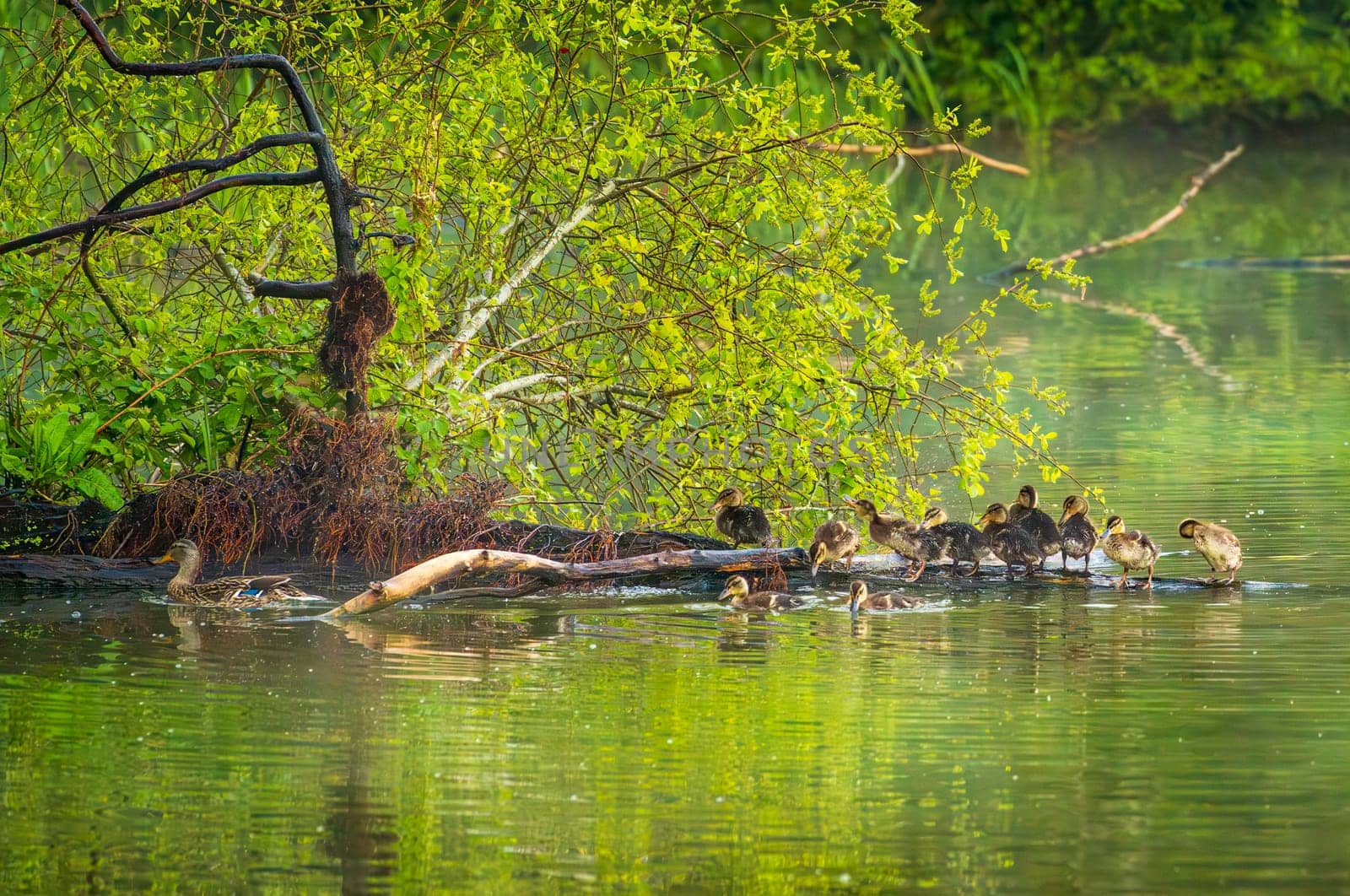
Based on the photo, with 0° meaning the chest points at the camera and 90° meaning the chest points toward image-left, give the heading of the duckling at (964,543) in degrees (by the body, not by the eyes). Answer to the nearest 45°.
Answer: approximately 90°

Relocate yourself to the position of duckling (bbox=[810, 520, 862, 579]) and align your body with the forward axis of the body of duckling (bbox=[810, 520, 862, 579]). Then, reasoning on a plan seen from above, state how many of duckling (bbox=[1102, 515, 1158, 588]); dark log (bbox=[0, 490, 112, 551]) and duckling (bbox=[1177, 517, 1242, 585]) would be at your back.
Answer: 2

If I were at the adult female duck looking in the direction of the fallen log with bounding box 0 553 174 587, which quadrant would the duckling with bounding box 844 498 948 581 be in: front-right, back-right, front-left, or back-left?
back-right

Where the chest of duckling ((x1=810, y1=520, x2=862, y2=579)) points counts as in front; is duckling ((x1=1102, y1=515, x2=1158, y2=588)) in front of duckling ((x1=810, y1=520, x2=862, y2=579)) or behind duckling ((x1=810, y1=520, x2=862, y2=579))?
behind

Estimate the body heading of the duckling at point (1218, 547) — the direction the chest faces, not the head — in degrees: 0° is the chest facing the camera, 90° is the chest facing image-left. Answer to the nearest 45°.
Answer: approximately 90°

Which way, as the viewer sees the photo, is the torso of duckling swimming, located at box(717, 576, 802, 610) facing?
to the viewer's left

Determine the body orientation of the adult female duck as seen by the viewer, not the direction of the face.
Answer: to the viewer's left

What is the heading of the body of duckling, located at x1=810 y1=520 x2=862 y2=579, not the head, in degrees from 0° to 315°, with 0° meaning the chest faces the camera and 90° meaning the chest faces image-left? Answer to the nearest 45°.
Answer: approximately 90°

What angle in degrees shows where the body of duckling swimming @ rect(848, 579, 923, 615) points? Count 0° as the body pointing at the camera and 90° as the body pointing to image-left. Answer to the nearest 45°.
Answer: approximately 90°

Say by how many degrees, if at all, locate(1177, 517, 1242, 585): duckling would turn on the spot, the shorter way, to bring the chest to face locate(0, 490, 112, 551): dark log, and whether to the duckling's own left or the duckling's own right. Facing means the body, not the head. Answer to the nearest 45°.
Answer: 0° — it already faces it

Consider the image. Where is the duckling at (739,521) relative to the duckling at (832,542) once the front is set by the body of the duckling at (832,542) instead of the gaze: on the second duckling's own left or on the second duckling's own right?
on the second duckling's own right

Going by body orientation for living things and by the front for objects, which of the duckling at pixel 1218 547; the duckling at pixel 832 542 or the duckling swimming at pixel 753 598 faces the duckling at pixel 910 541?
the duckling at pixel 1218 547
